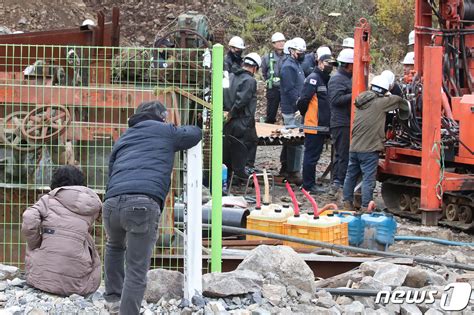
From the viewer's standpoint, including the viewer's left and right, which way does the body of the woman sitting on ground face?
facing away from the viewer

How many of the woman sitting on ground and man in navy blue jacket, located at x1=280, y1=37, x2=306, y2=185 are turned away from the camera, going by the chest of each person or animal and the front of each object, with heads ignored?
1

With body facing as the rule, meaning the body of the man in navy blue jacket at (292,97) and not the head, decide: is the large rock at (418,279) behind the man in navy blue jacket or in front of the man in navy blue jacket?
in front

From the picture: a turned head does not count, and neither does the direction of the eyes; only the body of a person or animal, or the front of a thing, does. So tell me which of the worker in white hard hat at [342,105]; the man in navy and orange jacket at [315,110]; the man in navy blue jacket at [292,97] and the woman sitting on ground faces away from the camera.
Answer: the woman sitting on ground

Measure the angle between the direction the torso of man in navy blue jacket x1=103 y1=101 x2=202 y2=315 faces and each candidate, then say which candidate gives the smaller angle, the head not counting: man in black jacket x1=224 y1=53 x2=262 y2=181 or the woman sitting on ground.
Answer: the man in black jacket

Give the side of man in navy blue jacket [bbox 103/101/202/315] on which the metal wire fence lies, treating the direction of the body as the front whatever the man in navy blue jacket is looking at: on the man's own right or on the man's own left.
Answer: on the man's own left

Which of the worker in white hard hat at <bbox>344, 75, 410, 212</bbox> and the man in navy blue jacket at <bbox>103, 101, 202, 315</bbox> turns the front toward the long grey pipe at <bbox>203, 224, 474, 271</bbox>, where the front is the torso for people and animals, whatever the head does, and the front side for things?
the man in navy blue jacket

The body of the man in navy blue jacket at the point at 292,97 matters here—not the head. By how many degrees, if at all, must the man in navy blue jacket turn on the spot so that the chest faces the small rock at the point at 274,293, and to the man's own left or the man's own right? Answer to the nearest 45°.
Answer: approximately 45° to the man's own right

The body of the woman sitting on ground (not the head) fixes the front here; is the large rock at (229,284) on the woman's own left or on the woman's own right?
on the woman's own right

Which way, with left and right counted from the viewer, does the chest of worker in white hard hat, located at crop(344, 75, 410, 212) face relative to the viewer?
facing away from the viewer and to the right of the viewer

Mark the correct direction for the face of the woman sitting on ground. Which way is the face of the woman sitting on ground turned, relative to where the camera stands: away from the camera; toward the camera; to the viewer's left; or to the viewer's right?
away from the camera
